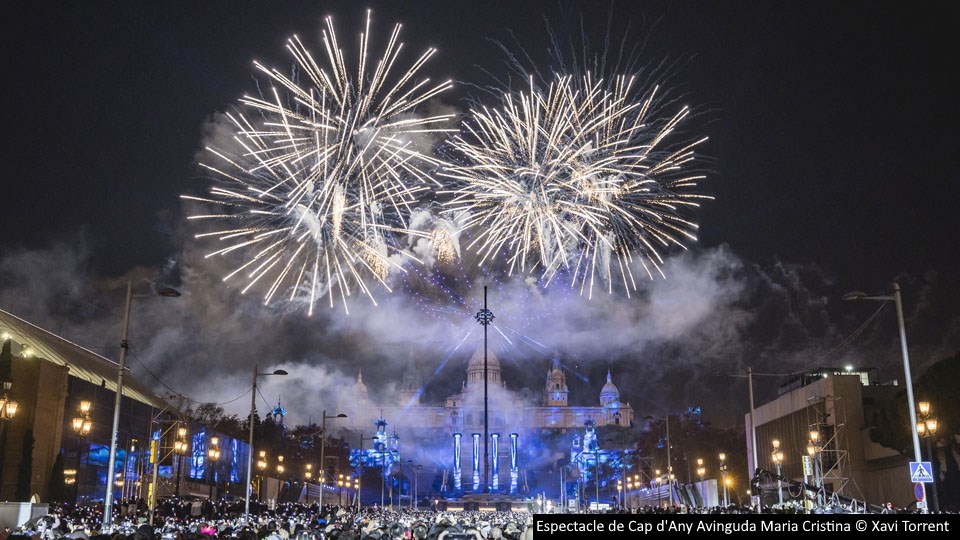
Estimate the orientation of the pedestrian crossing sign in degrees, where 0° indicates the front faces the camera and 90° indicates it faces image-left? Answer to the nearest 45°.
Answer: approximately 0°
